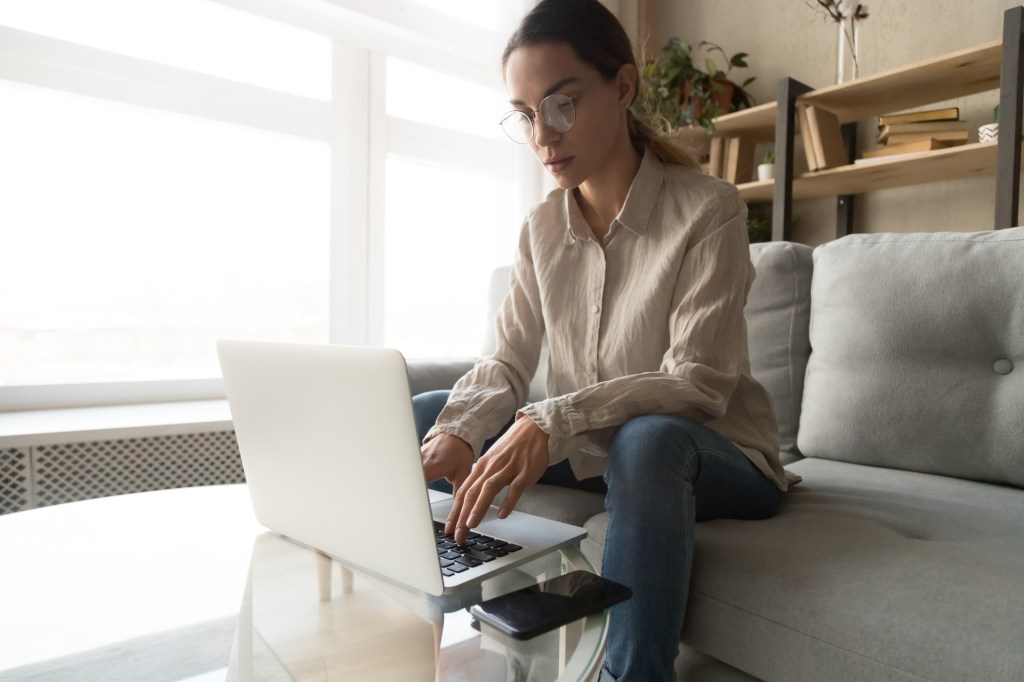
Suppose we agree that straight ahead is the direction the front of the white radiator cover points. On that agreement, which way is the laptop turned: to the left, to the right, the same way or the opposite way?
to the left

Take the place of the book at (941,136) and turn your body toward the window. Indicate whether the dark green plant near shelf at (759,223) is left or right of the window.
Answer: right

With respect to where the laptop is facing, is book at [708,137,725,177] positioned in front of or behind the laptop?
in front

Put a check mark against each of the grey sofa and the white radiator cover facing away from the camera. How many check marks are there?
0

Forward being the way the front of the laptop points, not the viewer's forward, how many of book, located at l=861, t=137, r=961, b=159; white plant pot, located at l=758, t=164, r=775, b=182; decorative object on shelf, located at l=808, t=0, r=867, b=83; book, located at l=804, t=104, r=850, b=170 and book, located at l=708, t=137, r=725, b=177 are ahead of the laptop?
5

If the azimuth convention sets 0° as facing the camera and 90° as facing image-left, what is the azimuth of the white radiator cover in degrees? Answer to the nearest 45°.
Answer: approximately 315°

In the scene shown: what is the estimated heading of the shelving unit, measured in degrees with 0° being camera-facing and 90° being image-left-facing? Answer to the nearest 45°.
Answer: approximately 45°

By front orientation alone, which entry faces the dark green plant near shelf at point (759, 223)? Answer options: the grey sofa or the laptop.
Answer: the laptop

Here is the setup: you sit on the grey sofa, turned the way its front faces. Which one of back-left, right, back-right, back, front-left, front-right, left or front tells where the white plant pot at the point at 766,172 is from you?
back-right

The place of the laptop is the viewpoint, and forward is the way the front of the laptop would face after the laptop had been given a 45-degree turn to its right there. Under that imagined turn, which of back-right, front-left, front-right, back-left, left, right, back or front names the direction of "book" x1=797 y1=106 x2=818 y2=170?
front-left

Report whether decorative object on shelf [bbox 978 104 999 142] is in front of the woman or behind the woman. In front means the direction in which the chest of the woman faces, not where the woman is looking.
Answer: behind

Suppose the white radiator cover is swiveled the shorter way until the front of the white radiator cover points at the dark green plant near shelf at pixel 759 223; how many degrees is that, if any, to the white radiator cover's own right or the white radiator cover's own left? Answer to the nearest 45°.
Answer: approximately 45° to the white radiator cover's own left

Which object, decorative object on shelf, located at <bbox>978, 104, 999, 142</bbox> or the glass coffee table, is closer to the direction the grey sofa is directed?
the glass coffee table

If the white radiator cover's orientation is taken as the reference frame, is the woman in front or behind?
in front

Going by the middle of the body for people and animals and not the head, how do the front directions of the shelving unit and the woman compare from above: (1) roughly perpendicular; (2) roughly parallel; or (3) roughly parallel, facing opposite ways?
roughly parallel

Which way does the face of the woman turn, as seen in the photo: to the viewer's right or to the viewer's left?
to the viewer's left
